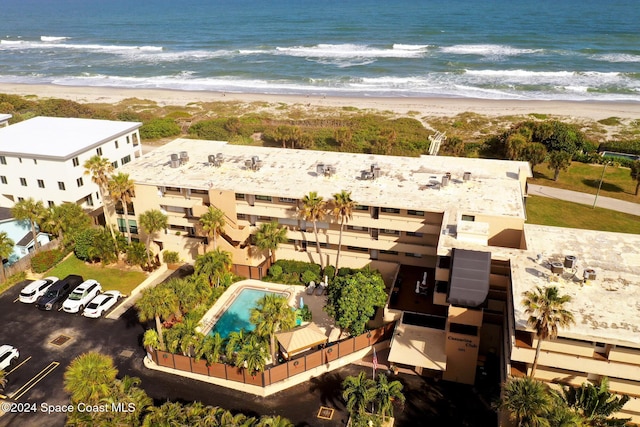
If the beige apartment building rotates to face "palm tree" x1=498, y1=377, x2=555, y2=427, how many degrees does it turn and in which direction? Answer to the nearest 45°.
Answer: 0° — it already faces it

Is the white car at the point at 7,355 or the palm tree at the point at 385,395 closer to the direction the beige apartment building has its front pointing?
the palm tree

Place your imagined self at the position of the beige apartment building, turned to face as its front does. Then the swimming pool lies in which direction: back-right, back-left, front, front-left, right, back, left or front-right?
right

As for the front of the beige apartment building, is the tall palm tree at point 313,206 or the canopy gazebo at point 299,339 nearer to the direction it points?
the canopy gazebo

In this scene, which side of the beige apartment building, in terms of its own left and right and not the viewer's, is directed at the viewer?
front

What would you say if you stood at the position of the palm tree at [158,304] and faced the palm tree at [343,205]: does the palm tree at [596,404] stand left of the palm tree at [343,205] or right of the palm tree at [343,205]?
right

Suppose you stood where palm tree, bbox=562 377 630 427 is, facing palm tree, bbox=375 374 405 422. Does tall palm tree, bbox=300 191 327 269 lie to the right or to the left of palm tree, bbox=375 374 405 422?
right

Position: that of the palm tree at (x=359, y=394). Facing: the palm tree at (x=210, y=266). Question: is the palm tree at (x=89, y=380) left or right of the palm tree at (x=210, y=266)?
left

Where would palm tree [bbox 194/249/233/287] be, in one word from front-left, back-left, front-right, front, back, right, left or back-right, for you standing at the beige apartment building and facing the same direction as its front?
right

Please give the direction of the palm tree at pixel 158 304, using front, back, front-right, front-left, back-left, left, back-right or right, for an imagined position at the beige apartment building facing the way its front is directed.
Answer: right

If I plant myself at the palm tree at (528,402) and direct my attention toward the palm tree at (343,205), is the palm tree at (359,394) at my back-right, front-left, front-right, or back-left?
front-left

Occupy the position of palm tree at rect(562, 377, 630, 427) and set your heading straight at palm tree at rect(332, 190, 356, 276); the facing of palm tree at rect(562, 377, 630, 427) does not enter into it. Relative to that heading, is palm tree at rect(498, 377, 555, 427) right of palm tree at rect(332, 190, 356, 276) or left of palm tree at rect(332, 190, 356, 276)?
left

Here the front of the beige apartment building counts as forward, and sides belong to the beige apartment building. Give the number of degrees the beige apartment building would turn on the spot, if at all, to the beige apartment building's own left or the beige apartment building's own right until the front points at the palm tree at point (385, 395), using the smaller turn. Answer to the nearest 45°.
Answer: approximately 45° to the beige apartment building's own right

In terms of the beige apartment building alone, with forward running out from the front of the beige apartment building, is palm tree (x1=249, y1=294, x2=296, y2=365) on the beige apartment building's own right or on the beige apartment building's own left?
on the beige apartment building's own right
